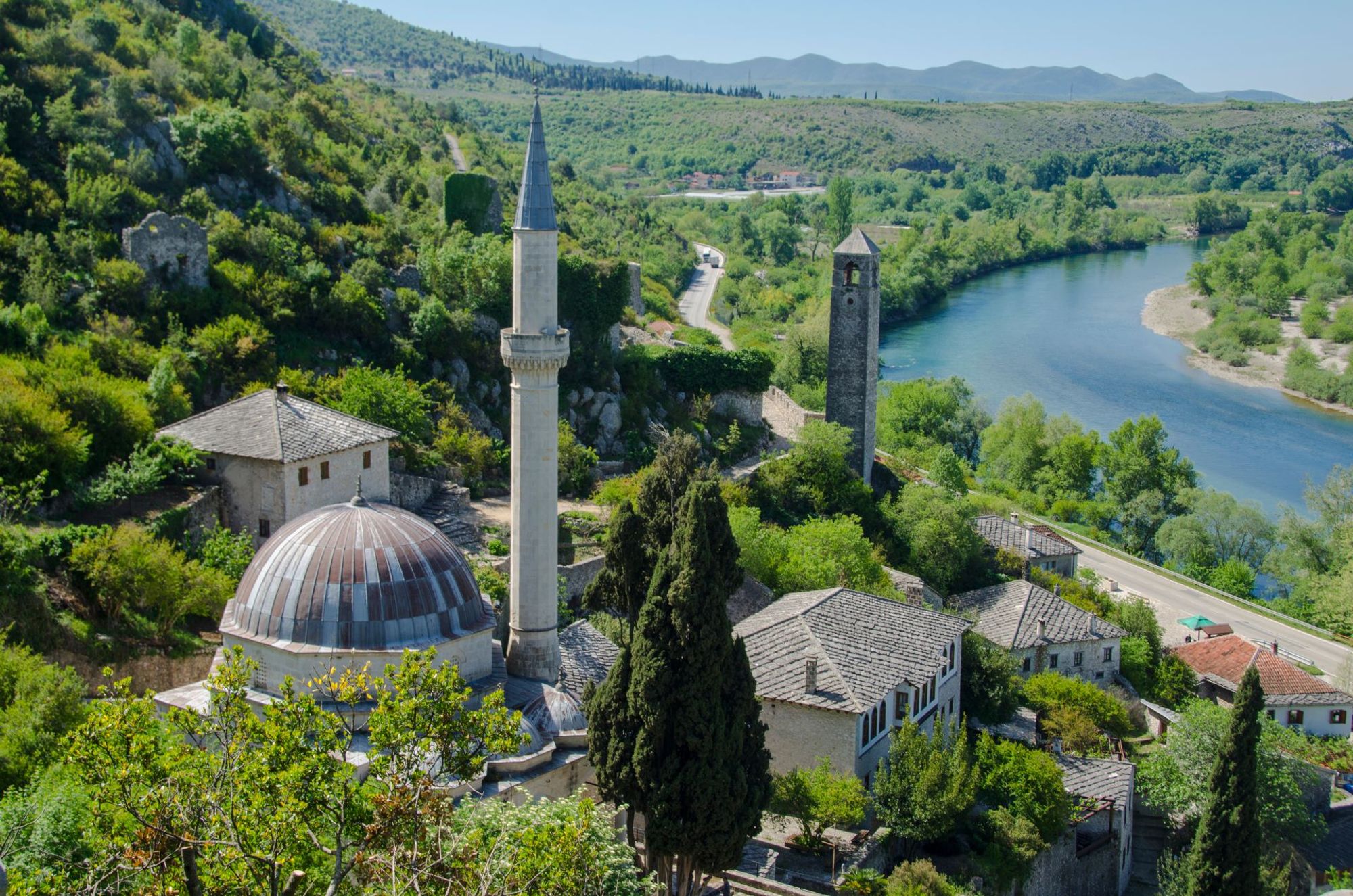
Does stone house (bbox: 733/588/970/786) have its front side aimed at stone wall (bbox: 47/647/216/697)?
no

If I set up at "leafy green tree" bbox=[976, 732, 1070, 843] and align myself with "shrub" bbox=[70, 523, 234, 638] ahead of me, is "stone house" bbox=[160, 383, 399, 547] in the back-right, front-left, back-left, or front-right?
front-right

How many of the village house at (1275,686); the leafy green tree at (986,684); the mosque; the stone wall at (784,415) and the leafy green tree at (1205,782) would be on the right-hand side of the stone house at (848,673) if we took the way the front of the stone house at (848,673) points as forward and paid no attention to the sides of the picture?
1

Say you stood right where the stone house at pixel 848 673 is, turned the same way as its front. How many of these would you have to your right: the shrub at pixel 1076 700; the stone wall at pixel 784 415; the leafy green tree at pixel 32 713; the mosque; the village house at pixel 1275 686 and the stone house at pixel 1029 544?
2

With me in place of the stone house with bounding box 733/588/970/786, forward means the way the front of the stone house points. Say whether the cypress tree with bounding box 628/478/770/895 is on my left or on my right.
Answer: on my right

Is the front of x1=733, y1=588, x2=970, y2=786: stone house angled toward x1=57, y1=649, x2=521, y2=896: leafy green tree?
no

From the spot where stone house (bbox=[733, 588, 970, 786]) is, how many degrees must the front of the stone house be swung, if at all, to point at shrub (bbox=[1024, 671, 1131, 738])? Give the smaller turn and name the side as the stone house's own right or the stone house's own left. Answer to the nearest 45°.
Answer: approximately 90° to the stone house's own left

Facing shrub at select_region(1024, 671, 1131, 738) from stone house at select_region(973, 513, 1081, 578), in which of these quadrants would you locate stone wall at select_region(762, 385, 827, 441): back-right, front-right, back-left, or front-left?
back-right

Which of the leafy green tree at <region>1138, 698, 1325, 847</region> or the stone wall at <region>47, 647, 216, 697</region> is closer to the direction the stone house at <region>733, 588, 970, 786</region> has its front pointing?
the leafy green tree

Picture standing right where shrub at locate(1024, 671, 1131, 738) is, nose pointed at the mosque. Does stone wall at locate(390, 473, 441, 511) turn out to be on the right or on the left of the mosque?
right

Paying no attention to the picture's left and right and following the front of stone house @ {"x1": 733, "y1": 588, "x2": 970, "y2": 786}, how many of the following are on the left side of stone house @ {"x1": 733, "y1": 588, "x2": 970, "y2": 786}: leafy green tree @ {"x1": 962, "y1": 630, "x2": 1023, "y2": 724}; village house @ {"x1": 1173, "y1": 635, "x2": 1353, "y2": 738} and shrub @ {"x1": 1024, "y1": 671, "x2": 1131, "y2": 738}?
3

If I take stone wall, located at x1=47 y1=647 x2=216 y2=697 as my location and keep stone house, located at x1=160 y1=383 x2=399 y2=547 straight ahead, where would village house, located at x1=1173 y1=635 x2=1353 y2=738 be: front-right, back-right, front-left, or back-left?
front-right

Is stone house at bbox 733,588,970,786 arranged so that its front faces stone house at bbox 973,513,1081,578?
no

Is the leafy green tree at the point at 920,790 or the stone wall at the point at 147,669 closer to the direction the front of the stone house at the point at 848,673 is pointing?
the leafy green tree
